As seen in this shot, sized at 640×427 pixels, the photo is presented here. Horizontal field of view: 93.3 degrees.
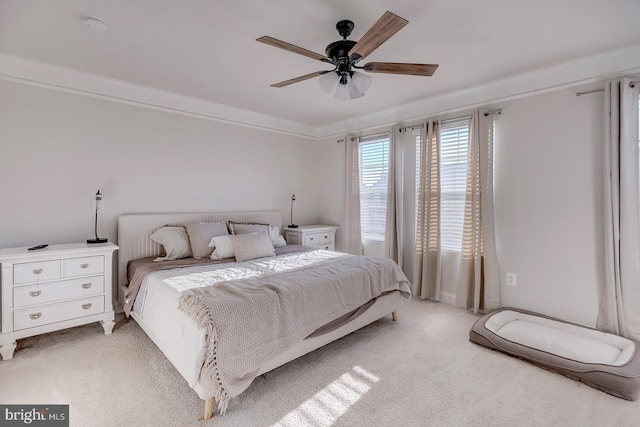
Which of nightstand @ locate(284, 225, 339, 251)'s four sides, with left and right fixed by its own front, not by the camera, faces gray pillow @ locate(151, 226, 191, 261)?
right

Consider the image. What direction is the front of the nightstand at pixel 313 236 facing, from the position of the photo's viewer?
facing the viewer and to the right of the viewer

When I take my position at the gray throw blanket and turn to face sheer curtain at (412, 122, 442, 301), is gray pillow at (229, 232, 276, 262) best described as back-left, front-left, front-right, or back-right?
front-left

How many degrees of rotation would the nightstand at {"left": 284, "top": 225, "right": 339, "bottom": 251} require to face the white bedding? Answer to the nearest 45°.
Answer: approximately 90° to its right

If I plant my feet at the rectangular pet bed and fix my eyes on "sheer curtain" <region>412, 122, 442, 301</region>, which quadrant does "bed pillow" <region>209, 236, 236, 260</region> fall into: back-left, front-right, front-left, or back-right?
front-left

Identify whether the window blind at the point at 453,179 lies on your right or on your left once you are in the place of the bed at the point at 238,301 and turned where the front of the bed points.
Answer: on your left

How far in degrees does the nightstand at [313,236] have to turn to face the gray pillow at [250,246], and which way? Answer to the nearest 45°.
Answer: approximately 90° to its right

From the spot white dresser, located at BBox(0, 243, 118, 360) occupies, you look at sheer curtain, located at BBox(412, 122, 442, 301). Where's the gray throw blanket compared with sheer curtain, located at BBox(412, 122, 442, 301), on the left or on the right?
right

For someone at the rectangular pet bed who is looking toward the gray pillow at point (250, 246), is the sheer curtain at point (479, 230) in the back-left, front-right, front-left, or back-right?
front-right

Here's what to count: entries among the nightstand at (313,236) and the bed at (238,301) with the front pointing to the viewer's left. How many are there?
0

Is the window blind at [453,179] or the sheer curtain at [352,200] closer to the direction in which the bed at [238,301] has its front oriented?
the window blind

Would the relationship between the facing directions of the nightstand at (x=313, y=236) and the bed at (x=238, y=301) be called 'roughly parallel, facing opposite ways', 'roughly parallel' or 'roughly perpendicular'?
roughly parallel

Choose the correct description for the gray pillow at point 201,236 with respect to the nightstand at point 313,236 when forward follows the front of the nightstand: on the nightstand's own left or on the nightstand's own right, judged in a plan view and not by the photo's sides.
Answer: on the nightstand's own right
